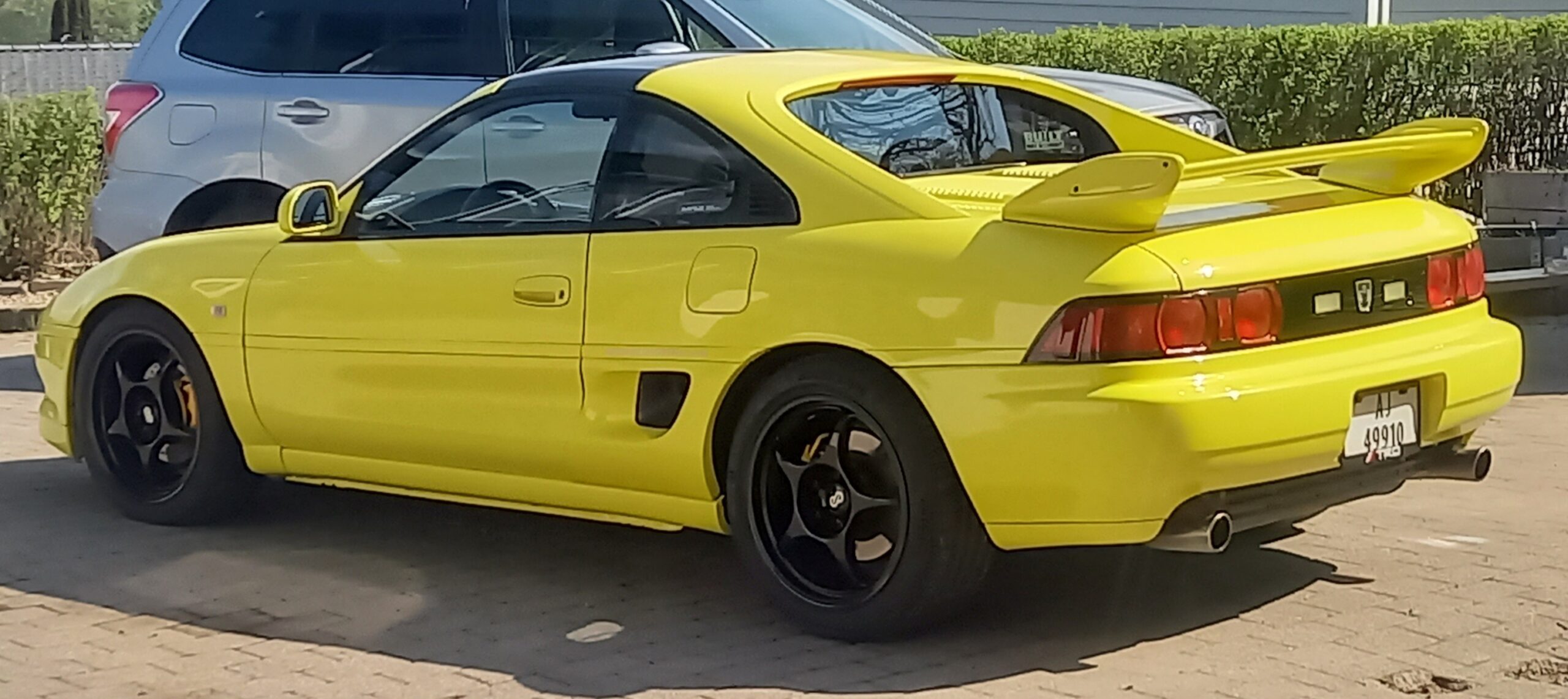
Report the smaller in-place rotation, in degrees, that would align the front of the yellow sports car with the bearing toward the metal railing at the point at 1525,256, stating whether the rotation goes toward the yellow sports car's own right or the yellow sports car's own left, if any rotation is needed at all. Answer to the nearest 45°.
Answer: approximately 90° to the yellow sports car's own right

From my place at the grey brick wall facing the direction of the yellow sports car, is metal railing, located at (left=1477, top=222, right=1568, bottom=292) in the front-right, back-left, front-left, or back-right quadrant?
front-left

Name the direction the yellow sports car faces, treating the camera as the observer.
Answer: facing away from the viewer and to the left of the viewer

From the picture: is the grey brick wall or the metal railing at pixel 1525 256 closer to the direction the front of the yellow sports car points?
the grey brick wall

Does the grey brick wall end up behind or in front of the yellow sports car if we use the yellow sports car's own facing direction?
in front
